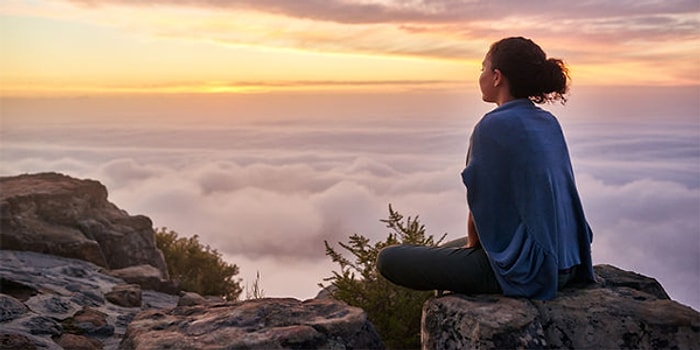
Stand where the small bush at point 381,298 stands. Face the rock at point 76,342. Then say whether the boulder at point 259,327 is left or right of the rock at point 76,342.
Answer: left

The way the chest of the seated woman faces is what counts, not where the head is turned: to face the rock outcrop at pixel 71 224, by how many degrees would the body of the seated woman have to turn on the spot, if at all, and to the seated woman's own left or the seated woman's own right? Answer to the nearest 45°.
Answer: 0° — they already face it

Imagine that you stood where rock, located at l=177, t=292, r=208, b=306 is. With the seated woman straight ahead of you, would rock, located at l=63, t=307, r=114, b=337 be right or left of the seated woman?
right

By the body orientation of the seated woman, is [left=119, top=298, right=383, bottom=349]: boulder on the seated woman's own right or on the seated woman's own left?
on the seated woman's own left

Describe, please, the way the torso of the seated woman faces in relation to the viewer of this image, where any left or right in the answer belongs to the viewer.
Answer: facing away from the viewer and to the left of the viewer

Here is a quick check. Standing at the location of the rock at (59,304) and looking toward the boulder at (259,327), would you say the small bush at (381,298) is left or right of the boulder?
left

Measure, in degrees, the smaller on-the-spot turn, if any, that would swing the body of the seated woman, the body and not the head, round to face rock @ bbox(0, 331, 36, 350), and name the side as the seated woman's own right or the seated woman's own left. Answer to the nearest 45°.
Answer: approximately 45° to the seated woman's own left

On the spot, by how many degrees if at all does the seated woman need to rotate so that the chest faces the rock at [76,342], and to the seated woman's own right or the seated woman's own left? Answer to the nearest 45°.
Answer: approximately 45° to the seated woman's own left

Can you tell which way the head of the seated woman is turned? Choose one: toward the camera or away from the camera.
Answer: away from the camera
